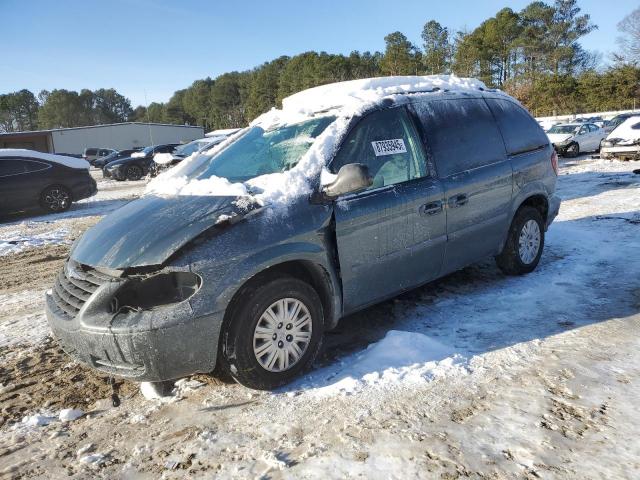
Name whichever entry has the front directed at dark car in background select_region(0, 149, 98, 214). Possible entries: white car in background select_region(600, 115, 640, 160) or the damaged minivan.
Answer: the white car in background

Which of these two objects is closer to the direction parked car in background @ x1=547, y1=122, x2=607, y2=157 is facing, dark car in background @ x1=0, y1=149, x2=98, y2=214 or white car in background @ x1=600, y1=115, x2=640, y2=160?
the dark car in background

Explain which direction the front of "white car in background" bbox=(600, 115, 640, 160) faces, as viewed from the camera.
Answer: facing the viewer and to the left of the viewer

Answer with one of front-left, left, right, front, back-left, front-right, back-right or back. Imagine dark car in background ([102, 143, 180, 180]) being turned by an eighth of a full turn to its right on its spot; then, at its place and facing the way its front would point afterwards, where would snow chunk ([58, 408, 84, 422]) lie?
left

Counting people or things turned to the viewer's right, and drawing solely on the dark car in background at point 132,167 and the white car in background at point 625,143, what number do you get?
0

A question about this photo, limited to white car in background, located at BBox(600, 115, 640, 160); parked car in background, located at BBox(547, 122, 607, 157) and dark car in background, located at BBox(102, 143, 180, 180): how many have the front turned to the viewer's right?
0

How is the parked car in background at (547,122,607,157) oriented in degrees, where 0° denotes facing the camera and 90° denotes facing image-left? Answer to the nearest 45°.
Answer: approximately 45°

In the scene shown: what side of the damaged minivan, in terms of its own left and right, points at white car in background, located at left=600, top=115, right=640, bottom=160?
back

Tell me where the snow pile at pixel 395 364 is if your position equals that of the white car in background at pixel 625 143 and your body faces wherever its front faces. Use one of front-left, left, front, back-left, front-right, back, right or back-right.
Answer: front-left

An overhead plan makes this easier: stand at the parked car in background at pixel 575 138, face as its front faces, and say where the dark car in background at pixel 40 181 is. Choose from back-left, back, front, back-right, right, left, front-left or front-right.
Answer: front

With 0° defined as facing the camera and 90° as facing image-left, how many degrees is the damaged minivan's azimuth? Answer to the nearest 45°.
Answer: approximately 45°

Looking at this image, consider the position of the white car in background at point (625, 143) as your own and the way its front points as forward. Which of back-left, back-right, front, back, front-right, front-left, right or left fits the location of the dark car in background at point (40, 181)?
front

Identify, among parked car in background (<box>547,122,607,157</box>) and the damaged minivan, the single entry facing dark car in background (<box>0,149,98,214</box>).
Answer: the parked car in background
